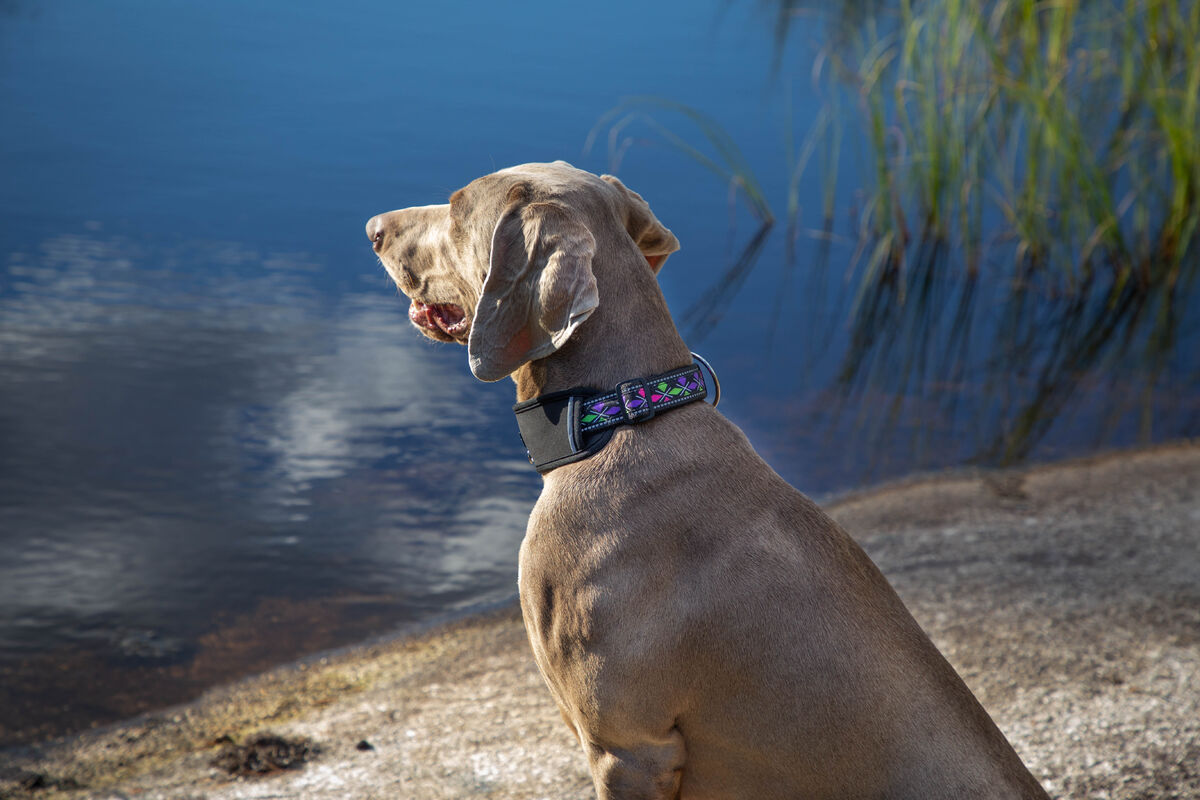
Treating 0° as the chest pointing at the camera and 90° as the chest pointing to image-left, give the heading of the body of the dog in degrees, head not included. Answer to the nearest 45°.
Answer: approximately 90°
